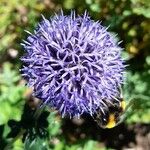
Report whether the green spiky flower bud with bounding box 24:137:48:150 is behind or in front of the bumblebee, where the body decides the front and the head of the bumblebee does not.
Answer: in front
